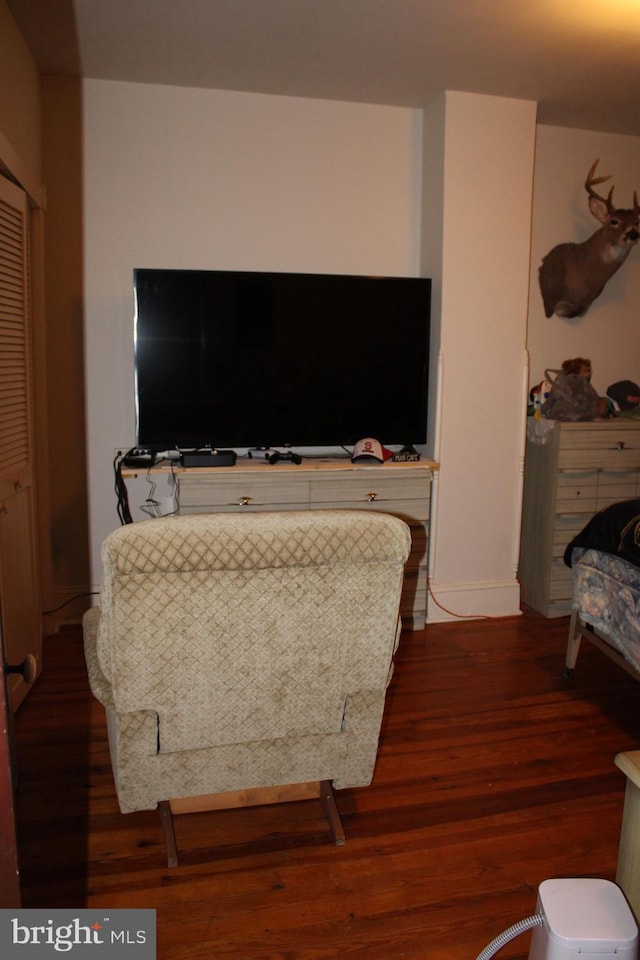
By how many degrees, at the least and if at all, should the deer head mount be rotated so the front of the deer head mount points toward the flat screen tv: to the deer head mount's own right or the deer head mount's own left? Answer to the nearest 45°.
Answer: approximately 90° to the deer head mount's own right

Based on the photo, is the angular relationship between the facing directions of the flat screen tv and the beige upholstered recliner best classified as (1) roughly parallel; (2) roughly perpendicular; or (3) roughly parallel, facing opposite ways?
roughly parallel, facing opposite ways

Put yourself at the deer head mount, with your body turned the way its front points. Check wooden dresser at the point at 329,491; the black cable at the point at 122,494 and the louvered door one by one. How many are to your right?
3

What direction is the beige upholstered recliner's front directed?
away from the camera

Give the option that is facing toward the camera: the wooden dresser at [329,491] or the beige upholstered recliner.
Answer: the wooden dresser

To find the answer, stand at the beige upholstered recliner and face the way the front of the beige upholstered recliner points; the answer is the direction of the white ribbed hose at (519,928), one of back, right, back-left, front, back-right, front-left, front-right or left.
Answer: back-right

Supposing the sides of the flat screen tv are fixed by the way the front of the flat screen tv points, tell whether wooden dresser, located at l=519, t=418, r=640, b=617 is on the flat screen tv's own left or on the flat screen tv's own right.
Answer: on the flat screen tv's own left

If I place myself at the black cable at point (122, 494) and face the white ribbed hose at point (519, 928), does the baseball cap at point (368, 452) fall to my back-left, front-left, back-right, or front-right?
front-left

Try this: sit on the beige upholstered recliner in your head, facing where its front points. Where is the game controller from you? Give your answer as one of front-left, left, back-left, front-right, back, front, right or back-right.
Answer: front

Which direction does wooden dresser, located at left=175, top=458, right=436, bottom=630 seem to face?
toward the camera

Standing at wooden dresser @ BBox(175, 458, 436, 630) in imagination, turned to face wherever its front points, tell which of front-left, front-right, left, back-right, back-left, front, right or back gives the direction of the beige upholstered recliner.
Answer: front

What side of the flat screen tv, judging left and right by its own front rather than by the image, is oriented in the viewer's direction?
front

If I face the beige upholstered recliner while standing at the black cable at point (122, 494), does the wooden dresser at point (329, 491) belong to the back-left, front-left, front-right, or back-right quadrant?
front-left

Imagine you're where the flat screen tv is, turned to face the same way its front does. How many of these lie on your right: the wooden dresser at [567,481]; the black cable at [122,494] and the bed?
1

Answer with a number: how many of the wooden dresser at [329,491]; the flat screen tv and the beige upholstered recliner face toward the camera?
2

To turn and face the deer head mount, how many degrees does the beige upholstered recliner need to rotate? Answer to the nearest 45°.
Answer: approximately 45° to its right

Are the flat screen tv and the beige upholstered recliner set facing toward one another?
yes

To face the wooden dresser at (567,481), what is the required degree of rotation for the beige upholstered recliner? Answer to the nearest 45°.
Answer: approximately 45° to its right

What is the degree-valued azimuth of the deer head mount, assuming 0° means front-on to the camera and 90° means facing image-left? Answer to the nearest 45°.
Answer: approximately 315°

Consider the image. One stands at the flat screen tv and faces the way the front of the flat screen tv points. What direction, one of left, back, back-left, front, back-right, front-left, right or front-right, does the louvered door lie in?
front-right
